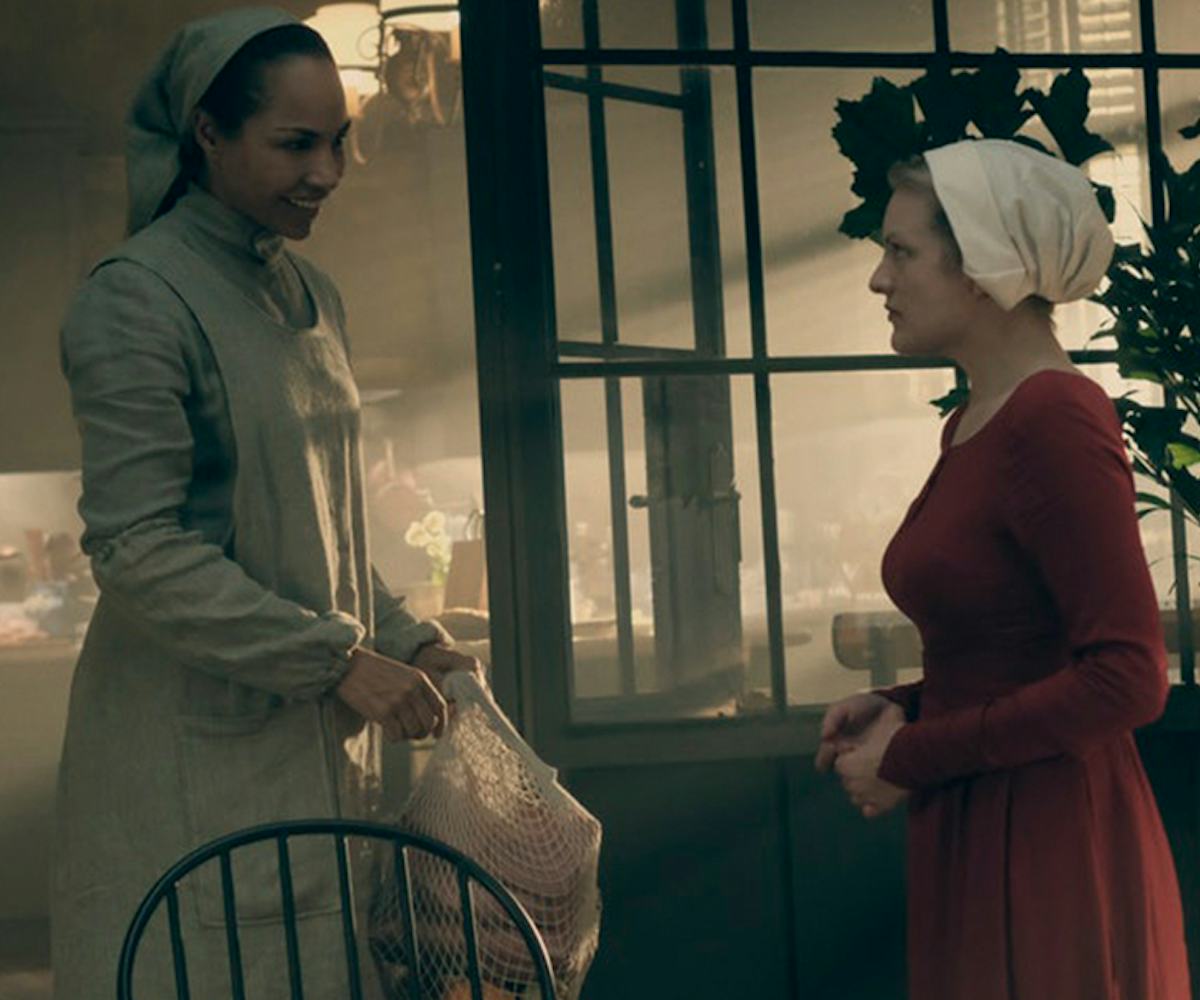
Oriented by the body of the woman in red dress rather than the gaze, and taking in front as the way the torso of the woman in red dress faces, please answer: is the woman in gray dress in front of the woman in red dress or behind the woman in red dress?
in front

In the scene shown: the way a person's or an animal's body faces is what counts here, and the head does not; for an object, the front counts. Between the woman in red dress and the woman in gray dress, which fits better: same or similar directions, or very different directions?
very different directions

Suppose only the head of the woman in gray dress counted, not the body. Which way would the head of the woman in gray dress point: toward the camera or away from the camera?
toward the camera

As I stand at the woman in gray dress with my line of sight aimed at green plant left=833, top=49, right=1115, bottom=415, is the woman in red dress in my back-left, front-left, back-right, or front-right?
front-right

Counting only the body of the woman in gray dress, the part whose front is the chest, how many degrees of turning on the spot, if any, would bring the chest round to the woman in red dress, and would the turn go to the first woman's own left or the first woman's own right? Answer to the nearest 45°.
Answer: approximately 45° to the first woman's own left

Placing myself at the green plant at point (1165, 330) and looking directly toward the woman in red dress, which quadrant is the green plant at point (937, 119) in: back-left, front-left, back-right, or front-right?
front-right

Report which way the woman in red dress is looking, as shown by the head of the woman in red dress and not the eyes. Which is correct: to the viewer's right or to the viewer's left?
to the viewer's left

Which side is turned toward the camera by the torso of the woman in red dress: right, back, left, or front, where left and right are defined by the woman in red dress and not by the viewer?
left

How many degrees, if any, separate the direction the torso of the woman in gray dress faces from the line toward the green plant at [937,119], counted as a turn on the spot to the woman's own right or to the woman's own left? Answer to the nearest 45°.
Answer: approximately 45° to the woman's own left

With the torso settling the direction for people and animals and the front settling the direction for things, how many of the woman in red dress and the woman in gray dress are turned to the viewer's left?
1

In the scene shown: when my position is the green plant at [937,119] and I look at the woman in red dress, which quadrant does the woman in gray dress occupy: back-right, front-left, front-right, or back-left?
front-right

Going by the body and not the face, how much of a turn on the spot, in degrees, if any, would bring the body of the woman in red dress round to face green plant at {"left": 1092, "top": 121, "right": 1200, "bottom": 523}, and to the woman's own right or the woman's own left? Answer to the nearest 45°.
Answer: approximately 90° to the woman's own right
